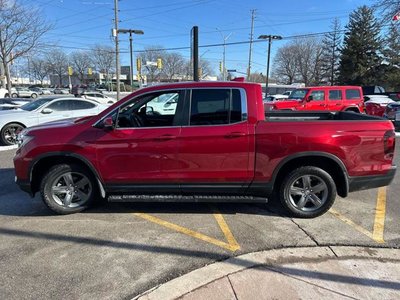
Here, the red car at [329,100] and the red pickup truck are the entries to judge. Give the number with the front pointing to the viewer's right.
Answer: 0

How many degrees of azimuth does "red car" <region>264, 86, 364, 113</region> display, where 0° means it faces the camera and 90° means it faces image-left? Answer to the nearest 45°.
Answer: approximately 45°

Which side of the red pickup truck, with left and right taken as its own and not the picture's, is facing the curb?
left

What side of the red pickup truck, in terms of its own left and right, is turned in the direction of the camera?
left

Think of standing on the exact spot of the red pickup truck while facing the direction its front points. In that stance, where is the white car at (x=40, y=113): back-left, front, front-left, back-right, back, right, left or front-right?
front-right

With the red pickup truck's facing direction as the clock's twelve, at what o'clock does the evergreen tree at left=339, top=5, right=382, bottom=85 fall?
The evergreen tree is roughly at 4 o'clock from the red pickup truck.

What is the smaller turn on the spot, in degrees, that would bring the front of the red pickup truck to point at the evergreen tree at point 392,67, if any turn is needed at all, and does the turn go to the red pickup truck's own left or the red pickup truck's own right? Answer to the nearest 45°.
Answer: approximately 135° to the red pickup truck's own right

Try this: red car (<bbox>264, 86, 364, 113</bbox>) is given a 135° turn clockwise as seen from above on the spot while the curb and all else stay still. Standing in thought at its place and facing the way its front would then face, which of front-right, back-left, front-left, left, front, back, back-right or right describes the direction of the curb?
back

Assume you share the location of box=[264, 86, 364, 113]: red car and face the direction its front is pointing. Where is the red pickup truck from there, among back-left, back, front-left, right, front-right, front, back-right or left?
front-left
